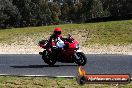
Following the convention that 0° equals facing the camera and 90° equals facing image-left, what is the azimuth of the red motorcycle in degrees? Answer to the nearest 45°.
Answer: approximately 270°
